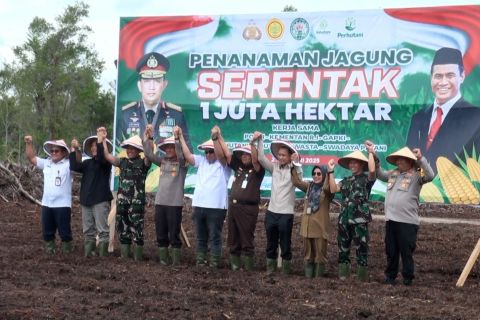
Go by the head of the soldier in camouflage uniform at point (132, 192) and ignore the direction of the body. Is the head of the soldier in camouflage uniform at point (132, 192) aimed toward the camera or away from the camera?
toward the camera

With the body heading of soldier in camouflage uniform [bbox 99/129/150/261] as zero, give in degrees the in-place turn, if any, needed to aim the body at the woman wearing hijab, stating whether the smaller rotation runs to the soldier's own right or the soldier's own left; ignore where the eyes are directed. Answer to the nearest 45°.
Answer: approximately 45° to the soldier's own left

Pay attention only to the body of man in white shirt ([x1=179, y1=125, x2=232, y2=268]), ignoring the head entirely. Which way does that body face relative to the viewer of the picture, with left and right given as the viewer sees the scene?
facing the viewer

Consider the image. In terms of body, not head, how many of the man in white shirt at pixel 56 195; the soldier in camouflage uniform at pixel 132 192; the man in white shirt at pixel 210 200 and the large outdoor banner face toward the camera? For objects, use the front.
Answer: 4

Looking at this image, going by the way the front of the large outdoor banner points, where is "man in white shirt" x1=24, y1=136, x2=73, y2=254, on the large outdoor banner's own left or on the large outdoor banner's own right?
on the large outdoor banner's own right

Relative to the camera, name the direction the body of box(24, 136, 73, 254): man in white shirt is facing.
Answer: toward the camera

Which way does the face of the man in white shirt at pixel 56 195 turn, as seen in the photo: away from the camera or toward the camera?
toward the camera

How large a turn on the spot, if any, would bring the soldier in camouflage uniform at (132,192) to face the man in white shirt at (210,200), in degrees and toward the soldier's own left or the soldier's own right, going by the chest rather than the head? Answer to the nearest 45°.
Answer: approximately 45° to the soldier's own left

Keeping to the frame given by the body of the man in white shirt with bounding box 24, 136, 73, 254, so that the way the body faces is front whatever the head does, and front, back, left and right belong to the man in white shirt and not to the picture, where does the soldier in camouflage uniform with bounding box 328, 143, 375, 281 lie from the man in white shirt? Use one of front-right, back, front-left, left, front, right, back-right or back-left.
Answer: front-left

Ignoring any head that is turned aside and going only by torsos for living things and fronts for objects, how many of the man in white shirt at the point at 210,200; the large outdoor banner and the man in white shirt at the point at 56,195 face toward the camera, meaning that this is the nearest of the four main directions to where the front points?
3
